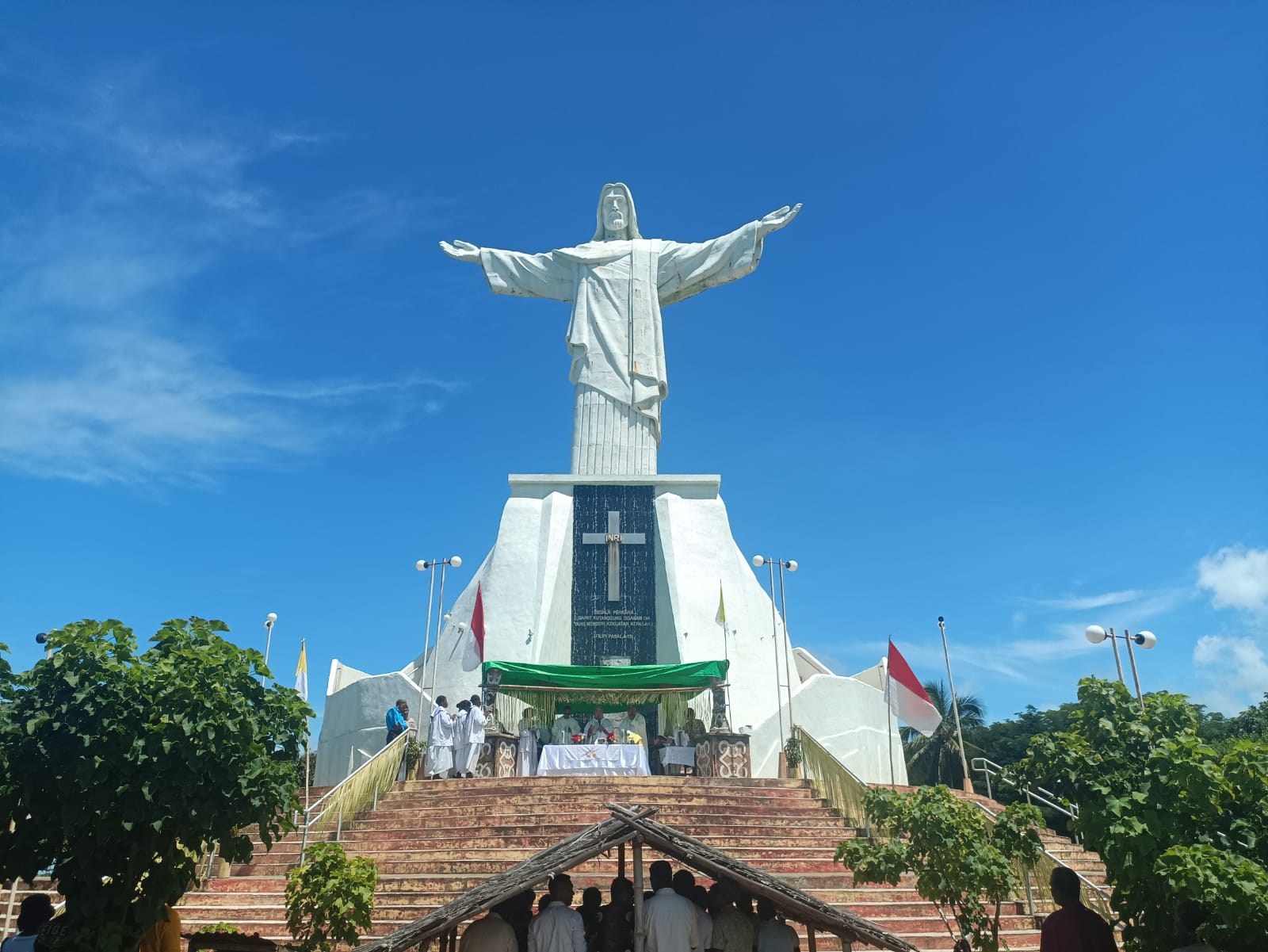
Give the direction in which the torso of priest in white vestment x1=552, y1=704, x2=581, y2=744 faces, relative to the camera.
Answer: toward the camera

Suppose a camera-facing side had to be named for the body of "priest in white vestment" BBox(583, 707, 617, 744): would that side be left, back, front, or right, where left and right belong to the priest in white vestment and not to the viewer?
front

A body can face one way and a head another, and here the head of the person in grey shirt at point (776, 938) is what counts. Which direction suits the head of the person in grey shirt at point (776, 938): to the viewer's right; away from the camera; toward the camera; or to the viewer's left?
away from the camera

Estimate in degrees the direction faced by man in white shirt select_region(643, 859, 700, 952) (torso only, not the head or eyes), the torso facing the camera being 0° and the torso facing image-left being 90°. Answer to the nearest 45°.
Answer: approximately 180°

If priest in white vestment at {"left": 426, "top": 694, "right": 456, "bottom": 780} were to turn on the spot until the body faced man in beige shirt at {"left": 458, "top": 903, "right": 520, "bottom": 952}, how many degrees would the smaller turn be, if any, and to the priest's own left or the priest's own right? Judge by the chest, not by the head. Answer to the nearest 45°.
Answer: approximately 90° to the priest's own right

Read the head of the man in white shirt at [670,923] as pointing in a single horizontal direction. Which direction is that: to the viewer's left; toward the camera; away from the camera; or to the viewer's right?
away from the camera

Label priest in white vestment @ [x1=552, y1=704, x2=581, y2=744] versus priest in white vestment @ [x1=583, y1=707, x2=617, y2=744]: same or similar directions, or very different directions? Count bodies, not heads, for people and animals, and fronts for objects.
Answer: same or similar directions

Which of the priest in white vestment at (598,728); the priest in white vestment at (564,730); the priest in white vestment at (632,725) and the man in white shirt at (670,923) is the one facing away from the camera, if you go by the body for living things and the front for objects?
the man in white shirt

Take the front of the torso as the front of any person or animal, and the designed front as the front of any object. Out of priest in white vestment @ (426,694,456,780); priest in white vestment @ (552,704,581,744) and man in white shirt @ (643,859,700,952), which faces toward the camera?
priest in white vestment @ (552,704,581,744)

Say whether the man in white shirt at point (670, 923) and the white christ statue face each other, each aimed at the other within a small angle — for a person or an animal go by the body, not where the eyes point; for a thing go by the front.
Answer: yes

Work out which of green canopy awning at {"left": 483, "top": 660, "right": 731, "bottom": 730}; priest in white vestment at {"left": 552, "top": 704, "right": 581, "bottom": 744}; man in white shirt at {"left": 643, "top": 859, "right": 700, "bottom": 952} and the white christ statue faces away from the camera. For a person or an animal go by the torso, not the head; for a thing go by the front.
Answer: the man in white shirt

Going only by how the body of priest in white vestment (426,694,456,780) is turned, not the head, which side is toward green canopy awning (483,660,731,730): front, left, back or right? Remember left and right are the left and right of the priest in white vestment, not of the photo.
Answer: front

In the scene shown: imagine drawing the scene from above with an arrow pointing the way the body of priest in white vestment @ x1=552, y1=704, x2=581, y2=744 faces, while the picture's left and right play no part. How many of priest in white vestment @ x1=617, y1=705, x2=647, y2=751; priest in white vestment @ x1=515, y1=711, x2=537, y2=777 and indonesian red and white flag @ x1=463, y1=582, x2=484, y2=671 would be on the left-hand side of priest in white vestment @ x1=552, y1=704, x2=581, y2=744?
1

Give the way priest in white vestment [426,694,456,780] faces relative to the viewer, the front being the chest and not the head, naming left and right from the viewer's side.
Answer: facing to the right of the viewer

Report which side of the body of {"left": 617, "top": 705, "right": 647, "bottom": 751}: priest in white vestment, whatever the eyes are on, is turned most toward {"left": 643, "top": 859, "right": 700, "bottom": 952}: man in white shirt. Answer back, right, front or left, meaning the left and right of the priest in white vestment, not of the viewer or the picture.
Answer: front
